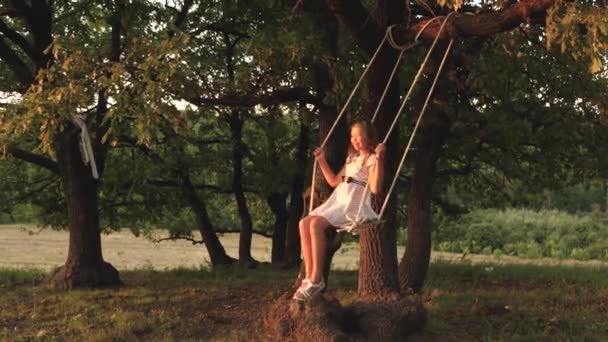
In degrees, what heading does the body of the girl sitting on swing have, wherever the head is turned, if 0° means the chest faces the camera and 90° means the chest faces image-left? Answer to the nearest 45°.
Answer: approximately 45°

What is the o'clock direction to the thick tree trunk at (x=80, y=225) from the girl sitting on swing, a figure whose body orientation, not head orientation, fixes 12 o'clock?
The thick tree trunk is roughly at 3 o'clock from the girl sitting on swing.

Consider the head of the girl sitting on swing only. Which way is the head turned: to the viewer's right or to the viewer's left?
to the viewer's left

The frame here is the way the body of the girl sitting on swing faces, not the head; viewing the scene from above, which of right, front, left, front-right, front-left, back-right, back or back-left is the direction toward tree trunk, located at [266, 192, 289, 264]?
back-right

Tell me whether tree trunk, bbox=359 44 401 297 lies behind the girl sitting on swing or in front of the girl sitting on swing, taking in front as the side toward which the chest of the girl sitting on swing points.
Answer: behind
